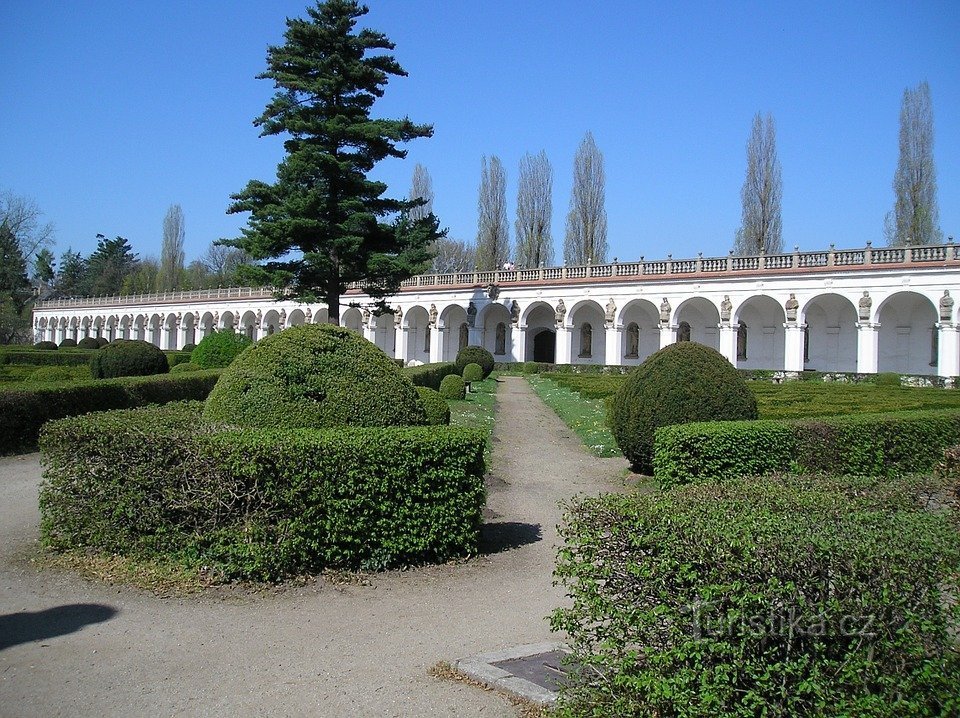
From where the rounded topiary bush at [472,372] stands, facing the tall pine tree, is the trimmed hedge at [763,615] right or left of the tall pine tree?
left

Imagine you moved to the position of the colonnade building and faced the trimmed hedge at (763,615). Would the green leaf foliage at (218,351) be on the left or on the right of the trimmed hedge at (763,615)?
right

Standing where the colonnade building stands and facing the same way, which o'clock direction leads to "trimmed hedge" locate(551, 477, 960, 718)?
The trimmed hedge is roughly at 11 o'clock from the colonnade building.

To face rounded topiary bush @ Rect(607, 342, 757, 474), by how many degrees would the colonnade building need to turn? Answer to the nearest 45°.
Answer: approximately 45° to its left

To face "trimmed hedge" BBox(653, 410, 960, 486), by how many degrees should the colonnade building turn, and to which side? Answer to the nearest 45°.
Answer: approximately 45° to its left
